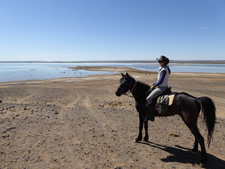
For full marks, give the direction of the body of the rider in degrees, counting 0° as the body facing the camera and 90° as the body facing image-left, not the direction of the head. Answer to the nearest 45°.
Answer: approximately 90°
